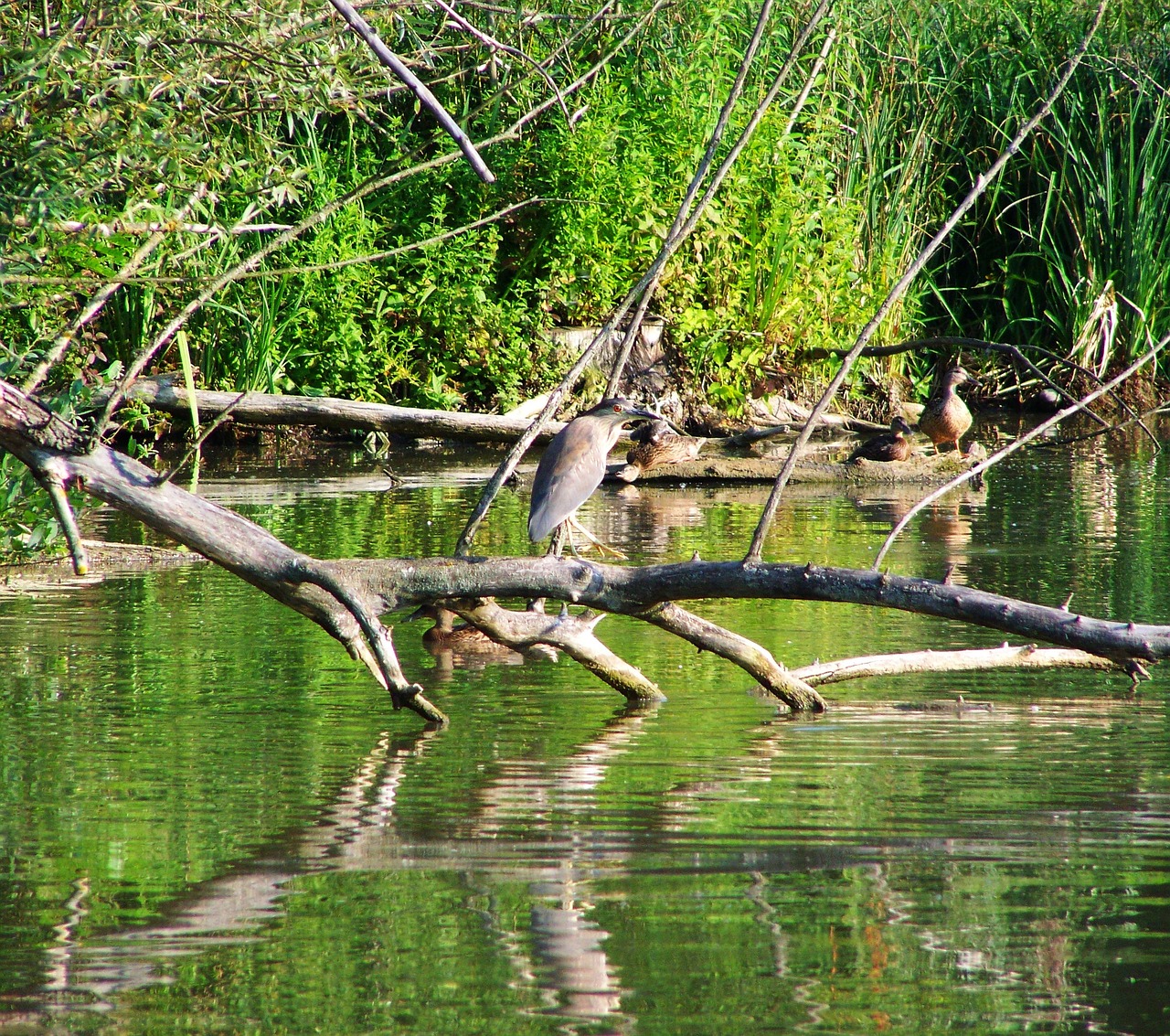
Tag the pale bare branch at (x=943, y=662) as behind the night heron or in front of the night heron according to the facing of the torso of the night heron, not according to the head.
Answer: in front

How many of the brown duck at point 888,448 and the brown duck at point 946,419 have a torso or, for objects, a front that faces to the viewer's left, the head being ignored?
0

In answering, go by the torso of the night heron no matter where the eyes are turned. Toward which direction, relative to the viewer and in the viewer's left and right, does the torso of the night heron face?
facing to the right of the viewer

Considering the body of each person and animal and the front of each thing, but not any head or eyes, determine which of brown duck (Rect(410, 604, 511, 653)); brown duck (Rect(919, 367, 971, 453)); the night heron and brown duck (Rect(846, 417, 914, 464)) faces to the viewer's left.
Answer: brown duck (Rect(410, 604, 511, 653))

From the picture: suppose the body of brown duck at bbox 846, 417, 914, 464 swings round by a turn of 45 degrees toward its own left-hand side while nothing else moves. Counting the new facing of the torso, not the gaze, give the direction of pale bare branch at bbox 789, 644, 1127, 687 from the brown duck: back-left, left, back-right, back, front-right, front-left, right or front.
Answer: back-right

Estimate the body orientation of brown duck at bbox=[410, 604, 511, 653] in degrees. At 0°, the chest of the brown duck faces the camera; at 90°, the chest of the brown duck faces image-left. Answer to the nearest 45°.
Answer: approximately 90°

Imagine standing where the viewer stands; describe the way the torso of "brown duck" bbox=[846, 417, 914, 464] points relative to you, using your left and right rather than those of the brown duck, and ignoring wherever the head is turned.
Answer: facing to the right of the viewer
